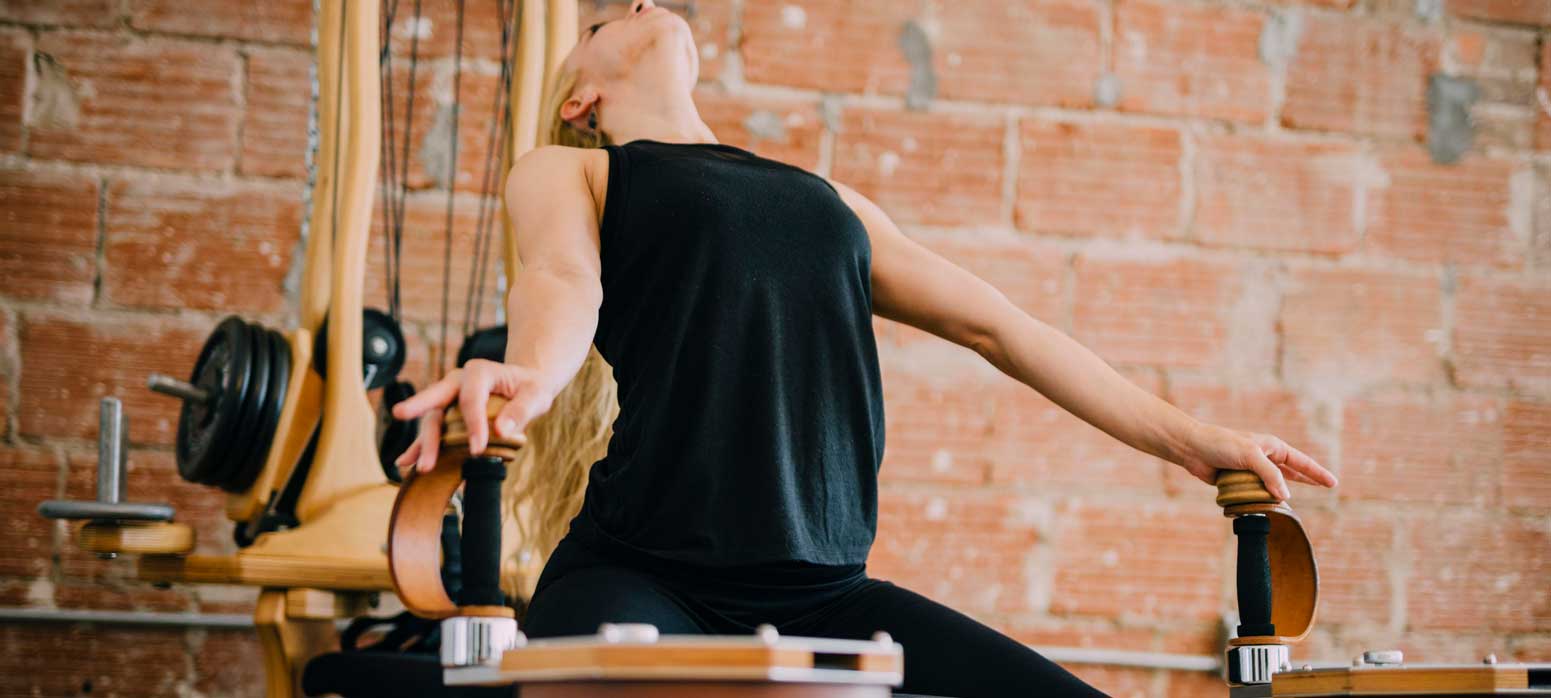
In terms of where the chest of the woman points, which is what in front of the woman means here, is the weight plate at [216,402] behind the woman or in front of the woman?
behind

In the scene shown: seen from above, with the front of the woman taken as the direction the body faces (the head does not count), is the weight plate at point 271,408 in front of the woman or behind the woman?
behind

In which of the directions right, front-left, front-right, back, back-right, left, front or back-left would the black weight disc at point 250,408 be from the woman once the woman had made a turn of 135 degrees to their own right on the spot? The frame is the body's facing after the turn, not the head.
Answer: front-right

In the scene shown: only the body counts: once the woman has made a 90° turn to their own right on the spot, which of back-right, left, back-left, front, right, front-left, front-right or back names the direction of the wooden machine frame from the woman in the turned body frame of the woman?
right

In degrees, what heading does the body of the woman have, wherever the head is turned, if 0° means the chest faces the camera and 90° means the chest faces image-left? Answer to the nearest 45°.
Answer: approximately 315°
